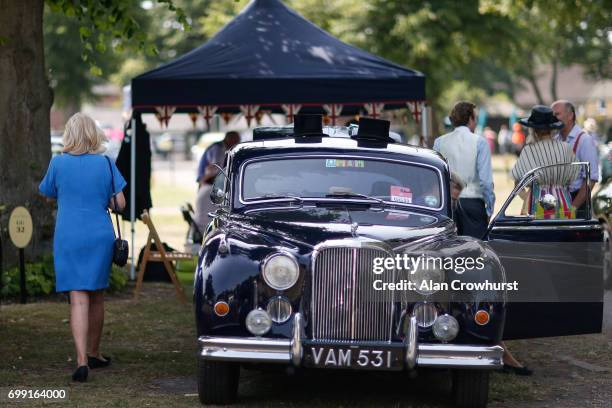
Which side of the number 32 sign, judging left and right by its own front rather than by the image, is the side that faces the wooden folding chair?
left

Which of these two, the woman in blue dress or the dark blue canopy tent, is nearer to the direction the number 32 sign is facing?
the woman in blue dress

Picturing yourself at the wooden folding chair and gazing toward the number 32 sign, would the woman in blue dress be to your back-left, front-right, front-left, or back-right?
front-left

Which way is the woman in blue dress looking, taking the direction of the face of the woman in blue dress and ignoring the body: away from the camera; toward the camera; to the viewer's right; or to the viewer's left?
away from the camera

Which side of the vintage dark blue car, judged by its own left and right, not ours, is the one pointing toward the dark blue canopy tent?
back

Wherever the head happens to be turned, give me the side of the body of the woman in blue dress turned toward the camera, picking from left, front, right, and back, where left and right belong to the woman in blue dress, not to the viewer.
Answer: back

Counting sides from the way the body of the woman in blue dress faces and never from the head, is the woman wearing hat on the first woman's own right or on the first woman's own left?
on the first woman's own right

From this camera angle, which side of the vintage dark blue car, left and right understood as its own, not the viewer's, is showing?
front

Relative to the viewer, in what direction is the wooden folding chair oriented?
to the viewer's right

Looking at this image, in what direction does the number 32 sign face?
toward the camera

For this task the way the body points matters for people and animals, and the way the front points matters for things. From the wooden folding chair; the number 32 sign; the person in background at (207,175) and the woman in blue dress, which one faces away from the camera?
the woman in blue dress

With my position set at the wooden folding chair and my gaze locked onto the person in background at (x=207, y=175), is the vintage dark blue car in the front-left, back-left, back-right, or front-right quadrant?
back-right

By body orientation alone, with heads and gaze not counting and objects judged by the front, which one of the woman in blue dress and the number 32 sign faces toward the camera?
the number 32 sign

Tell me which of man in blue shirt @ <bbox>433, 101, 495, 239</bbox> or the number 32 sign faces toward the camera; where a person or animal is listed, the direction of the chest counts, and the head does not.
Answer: the number 32 sign
